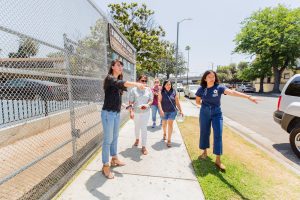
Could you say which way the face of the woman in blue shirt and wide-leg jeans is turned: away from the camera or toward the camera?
toward the camera

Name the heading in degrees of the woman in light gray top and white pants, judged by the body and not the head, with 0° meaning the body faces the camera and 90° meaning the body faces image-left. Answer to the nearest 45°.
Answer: approximately 0°

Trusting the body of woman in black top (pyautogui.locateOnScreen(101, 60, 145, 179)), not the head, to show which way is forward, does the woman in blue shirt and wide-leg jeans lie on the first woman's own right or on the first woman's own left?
on the first woman's own left

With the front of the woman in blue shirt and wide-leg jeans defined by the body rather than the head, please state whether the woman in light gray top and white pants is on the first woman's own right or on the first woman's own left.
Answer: on the first woman's own right

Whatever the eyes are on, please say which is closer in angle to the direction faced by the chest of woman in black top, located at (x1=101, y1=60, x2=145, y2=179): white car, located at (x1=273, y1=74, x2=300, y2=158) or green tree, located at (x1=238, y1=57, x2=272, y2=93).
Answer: the white car

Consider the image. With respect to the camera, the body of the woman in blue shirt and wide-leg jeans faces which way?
toward the camera

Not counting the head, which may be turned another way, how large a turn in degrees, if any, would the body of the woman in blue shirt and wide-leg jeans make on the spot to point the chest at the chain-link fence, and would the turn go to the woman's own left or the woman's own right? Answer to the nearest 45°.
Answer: approximately 45° to the woman's own right

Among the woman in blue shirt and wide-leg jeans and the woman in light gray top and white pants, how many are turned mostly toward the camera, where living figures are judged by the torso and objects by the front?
2

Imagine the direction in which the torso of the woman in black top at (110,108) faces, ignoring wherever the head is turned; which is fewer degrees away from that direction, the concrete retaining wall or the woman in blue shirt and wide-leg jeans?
the woman in blue shirt and wide-leg jeans
